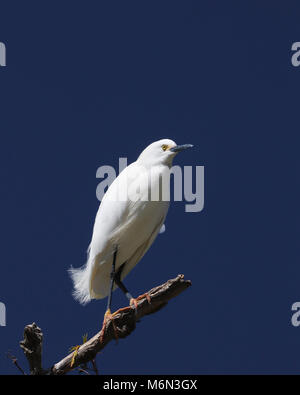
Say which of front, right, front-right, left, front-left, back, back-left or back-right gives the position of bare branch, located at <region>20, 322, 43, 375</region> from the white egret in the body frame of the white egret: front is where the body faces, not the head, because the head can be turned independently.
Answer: back-right

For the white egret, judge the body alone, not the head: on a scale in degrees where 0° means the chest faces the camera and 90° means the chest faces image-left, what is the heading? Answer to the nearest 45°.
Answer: approximately 270°
